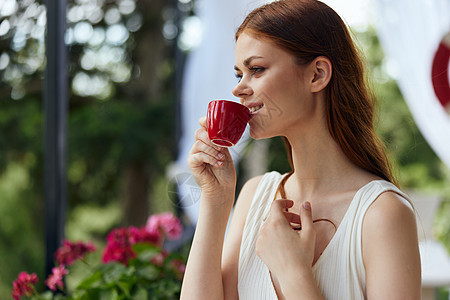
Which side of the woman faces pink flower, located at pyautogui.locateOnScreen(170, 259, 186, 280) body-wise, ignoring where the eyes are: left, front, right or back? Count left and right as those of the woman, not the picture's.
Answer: right

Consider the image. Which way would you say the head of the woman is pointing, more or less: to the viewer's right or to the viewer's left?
to the viewer's left

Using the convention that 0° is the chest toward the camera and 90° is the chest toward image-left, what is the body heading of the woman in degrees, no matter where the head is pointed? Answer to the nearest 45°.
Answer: approximately 45°

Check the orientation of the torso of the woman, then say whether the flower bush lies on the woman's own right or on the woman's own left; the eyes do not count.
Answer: on the woman's own right

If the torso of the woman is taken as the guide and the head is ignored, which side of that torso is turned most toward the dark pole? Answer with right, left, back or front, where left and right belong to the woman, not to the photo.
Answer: right
